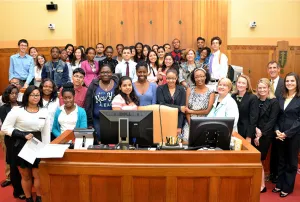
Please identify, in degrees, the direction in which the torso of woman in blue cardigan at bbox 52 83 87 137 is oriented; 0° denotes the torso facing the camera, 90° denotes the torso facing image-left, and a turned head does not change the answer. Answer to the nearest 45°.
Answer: approximately 0°

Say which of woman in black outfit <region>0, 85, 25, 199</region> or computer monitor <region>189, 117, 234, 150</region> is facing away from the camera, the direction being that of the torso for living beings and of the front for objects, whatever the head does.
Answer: the computer monitor

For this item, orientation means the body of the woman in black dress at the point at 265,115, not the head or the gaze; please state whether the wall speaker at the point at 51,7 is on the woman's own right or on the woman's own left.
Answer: on the woman's own right

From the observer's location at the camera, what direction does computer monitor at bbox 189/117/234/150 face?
facing away from the viewer

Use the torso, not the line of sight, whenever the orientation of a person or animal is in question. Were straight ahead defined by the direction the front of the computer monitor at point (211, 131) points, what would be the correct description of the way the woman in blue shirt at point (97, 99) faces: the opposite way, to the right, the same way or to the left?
the opposite way

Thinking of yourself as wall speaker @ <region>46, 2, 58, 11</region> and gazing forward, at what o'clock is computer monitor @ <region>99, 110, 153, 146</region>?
The computer monitor is roughly at 12 o'clock from the wall speaker.

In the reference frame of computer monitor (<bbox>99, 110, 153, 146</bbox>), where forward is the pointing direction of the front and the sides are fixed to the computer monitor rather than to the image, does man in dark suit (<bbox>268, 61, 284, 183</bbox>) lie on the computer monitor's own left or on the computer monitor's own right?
on the computer monitor's own right

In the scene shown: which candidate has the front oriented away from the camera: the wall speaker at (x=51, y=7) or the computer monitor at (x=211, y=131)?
the computer monitor

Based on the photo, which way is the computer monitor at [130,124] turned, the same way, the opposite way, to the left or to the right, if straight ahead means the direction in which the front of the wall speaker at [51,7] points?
the opposite way

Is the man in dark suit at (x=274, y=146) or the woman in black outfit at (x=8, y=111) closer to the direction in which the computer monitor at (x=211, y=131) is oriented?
the man in dark suit
